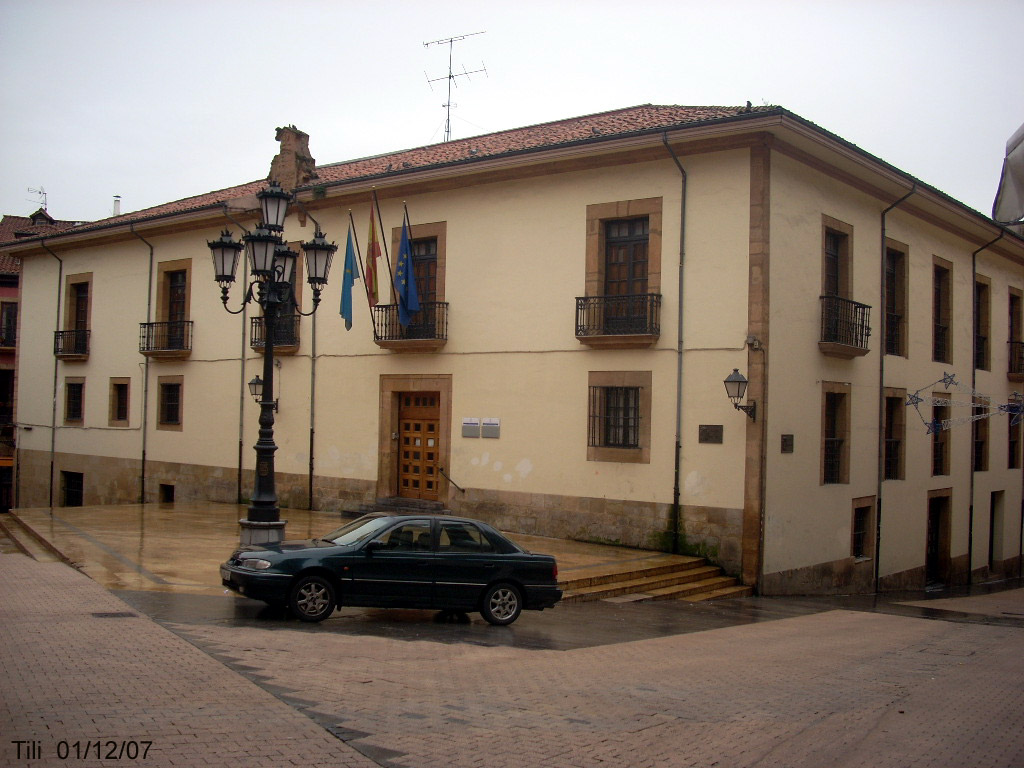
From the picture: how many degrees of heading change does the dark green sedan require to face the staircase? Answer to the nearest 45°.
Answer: approximately 135° to its right

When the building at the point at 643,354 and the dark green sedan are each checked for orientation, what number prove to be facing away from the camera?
0

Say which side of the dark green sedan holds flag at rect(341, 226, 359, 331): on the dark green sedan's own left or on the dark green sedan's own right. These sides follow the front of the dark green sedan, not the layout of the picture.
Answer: on the dark green sedan's own right

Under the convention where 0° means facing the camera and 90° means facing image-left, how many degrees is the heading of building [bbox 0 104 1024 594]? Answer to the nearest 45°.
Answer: approximately 45°

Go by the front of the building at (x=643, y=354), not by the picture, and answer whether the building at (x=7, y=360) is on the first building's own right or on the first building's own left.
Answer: on the first building's own right

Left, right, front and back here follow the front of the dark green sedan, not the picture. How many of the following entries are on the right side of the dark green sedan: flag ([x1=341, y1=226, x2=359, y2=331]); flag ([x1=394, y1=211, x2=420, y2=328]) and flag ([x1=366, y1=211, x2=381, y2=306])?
3

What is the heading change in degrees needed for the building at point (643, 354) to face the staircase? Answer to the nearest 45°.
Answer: approximately 45° to its left

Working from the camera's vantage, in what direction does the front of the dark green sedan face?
facing to the left of the viewer

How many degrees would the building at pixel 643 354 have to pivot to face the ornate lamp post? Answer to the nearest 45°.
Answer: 0° — it already faces it
